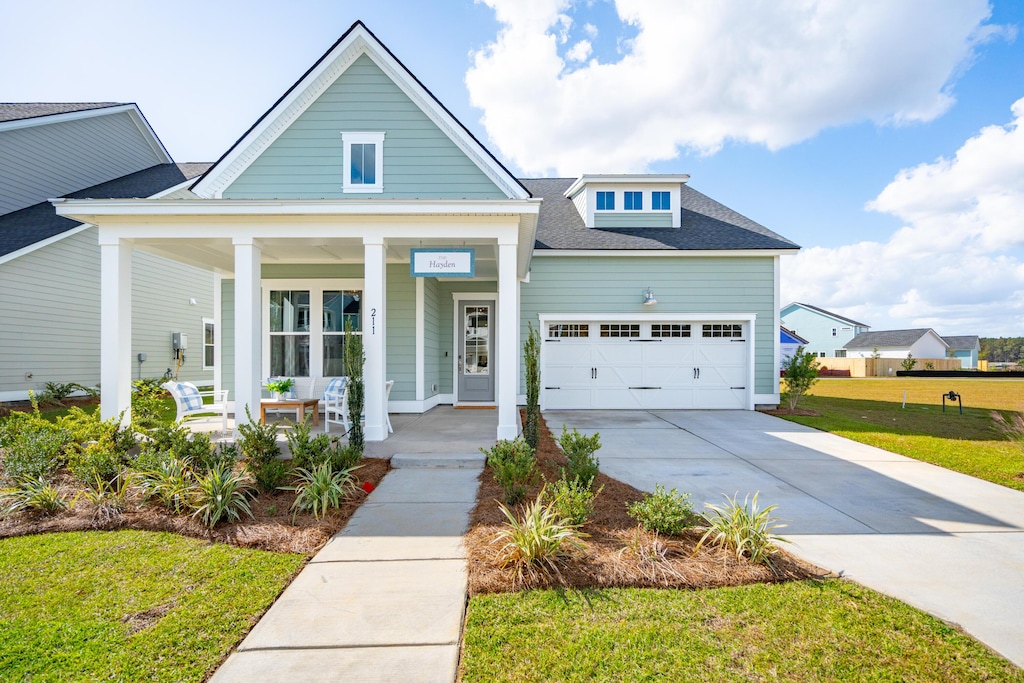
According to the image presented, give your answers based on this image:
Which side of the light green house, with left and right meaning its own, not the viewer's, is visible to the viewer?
front

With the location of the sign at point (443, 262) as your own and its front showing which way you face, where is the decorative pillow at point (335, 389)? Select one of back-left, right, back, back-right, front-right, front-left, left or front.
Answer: back-right

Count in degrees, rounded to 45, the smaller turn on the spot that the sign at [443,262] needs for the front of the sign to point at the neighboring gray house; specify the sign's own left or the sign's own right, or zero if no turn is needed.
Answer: approximately 135° to the sign's own right

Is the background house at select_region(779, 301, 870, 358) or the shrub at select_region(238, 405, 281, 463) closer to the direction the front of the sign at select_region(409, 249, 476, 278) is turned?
the shrub

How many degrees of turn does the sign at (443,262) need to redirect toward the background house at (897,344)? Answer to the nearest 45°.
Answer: approximately 135° to its left

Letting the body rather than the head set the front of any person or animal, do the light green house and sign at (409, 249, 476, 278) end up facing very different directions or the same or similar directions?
same or similar directions

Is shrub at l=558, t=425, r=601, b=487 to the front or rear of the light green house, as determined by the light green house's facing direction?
to the front

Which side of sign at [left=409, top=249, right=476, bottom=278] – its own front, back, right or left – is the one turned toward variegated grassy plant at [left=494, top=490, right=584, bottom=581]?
front

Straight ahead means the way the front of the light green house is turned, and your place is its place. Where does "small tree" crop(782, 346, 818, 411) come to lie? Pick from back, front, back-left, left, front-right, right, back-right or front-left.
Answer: left

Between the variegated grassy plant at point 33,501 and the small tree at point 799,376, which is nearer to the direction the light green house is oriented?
the variegated grassy plant

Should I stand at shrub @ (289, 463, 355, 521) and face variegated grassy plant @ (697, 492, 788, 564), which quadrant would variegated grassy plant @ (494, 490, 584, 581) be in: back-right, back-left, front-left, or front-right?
front-right

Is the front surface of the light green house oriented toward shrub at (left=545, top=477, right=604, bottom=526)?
yes

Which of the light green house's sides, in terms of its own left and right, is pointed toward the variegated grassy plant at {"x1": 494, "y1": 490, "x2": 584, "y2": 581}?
front

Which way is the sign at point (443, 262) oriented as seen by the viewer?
toward the camera

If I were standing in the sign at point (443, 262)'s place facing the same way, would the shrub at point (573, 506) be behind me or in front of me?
in front

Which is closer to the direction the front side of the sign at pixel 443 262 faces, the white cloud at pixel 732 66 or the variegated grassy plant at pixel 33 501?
the variegated grassy plant
